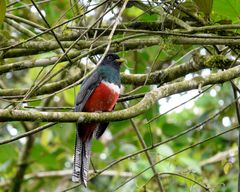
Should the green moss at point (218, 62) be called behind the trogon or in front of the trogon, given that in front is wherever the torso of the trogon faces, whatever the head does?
in front
